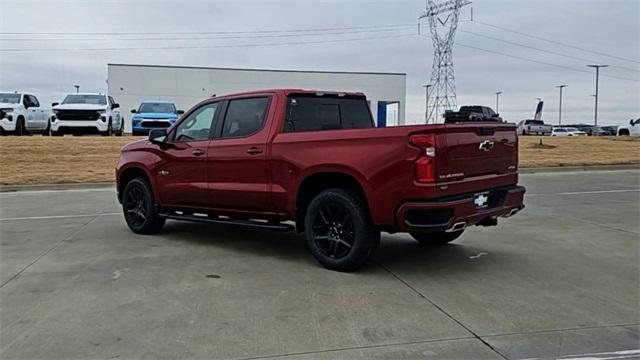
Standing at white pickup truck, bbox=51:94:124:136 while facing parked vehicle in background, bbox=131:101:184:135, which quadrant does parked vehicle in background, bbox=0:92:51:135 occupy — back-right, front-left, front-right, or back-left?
back-left

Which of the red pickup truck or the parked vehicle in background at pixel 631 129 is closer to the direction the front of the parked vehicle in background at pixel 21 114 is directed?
the red pickup truck

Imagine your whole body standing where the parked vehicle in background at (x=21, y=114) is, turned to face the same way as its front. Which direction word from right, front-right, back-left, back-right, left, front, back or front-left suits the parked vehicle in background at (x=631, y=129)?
back-left

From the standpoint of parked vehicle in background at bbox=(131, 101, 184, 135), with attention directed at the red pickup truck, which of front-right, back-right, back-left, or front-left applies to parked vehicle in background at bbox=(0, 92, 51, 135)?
back-right

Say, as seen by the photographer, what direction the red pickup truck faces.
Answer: facing away from the viewer and to the left of the viewer

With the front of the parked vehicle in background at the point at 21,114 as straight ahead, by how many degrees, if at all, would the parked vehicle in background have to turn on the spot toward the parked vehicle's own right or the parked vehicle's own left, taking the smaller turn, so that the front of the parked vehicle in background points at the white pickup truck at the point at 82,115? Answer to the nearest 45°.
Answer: approximately 90° to the parked vehicle's own left

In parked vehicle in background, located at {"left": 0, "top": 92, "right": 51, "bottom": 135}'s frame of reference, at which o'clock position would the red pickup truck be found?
The red pickup truck is roughly at 10 o'clock from the parked vehicle in background.

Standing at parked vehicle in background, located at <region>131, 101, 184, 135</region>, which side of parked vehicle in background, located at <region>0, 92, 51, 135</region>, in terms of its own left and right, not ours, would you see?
left

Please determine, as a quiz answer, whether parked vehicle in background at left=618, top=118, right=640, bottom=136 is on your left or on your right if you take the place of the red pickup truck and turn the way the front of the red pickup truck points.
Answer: on your right

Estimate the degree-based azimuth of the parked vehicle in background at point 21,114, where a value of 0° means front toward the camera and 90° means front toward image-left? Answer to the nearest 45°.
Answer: approximately 45°
